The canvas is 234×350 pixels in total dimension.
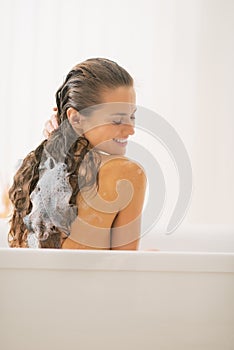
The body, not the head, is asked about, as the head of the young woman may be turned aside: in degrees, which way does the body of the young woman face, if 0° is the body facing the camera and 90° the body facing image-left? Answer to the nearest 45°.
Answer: approximately 180°
